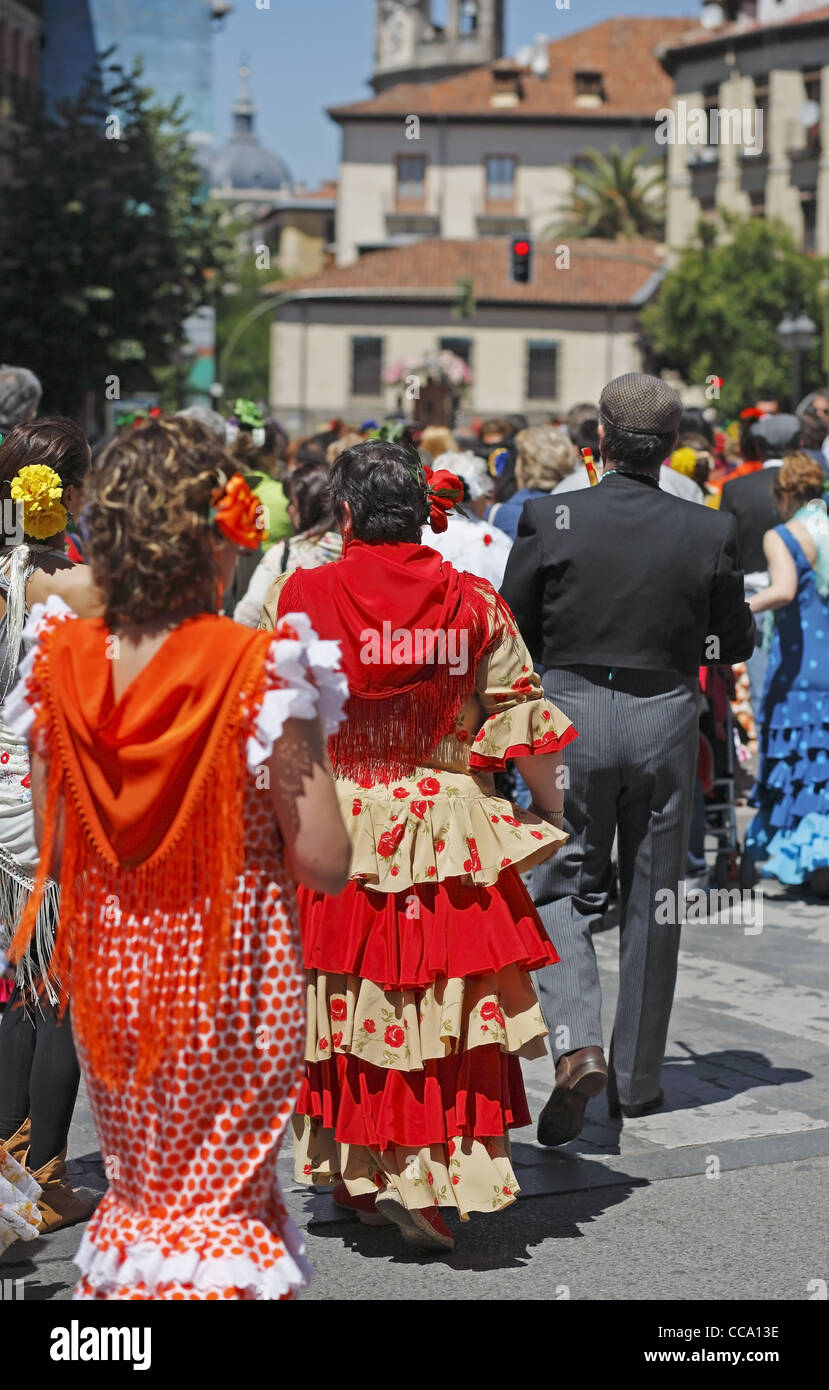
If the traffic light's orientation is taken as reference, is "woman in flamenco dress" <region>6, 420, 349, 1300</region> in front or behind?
in front

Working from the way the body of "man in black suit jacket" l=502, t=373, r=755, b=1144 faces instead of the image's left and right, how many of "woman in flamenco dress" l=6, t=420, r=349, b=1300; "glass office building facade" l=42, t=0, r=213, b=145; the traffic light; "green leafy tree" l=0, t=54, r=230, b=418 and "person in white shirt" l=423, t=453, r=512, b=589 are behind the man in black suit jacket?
1

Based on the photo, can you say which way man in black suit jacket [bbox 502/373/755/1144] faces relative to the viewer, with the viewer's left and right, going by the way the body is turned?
facing away from the viewer

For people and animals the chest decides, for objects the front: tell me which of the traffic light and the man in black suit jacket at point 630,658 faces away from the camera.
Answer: the man in black suit jacket

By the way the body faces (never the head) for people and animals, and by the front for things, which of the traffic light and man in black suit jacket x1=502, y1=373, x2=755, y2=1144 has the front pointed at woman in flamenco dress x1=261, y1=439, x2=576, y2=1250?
the traffic light

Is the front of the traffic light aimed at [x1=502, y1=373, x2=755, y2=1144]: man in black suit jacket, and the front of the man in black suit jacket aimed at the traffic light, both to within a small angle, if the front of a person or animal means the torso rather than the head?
yes

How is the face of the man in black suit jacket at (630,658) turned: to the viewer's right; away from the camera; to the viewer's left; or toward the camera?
away from the camera

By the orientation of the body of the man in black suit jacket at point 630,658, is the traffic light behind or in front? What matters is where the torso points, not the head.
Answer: in front

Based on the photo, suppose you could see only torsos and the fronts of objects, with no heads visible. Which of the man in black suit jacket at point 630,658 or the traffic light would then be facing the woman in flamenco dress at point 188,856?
the traffic light

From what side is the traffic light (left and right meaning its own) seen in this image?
front

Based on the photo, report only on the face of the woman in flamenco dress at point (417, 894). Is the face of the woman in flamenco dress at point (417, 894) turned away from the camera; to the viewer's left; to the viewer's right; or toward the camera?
away from the camera

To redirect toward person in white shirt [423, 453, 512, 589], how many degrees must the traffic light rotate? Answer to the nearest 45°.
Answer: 0° — it already faces them

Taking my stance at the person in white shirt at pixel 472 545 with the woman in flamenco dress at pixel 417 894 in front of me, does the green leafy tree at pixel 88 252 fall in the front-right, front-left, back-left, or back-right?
back-right

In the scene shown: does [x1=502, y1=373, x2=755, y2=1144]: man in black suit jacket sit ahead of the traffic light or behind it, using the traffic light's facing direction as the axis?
ahead

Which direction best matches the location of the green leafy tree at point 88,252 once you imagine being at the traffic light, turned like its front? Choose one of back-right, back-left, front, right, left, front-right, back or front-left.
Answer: right

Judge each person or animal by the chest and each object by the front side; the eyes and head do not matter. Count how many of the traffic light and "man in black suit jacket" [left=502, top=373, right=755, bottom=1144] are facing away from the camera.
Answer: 1

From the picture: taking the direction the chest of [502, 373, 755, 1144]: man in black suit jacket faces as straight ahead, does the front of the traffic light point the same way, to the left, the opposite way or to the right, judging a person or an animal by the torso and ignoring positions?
the opposite way
